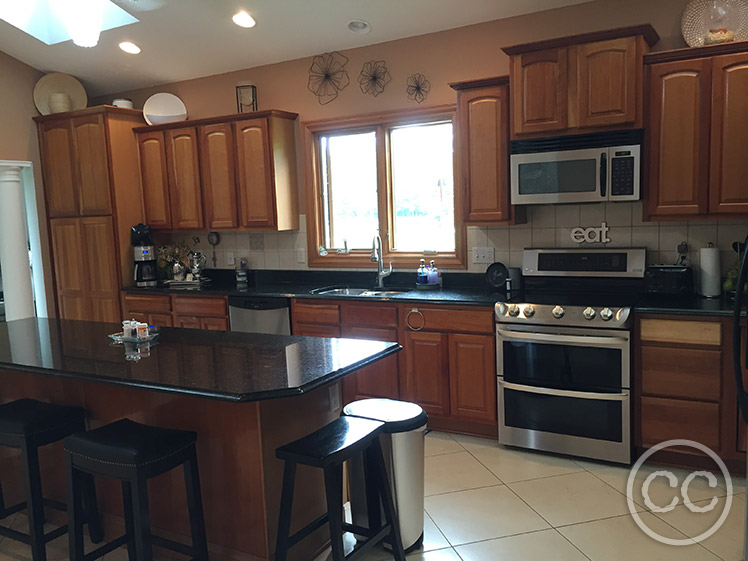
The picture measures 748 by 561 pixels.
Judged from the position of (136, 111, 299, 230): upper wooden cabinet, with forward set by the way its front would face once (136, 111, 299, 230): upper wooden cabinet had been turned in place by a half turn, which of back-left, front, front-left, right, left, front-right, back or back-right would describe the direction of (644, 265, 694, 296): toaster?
right

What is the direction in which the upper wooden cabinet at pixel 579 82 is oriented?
toward the camera

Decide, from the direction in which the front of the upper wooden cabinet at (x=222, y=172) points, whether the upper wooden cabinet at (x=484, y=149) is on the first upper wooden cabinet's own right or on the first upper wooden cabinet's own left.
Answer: on the first upper wooden cabinet's own left

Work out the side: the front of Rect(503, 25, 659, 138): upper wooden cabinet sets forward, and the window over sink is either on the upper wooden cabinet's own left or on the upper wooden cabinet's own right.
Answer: on the upper wooden cabinet's own right

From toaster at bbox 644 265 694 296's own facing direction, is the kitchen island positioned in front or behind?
in front

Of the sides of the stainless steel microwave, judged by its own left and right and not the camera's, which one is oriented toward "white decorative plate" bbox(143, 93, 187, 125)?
right

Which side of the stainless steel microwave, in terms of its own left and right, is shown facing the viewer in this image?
front

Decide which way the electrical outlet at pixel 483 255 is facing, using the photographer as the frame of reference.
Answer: facing the viewer

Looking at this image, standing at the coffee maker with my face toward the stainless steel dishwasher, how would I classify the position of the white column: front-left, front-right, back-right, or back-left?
back-right

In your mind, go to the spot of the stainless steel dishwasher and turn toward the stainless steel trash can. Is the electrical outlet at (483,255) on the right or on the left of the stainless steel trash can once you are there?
left

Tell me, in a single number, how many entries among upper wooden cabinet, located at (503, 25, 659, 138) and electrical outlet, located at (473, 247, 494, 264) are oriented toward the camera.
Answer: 2

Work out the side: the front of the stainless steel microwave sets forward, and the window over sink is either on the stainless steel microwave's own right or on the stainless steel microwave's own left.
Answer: on the stainless steel microwave's own right

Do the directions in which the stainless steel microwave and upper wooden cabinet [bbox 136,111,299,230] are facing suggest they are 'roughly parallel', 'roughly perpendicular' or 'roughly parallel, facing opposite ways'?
roughly parallel
